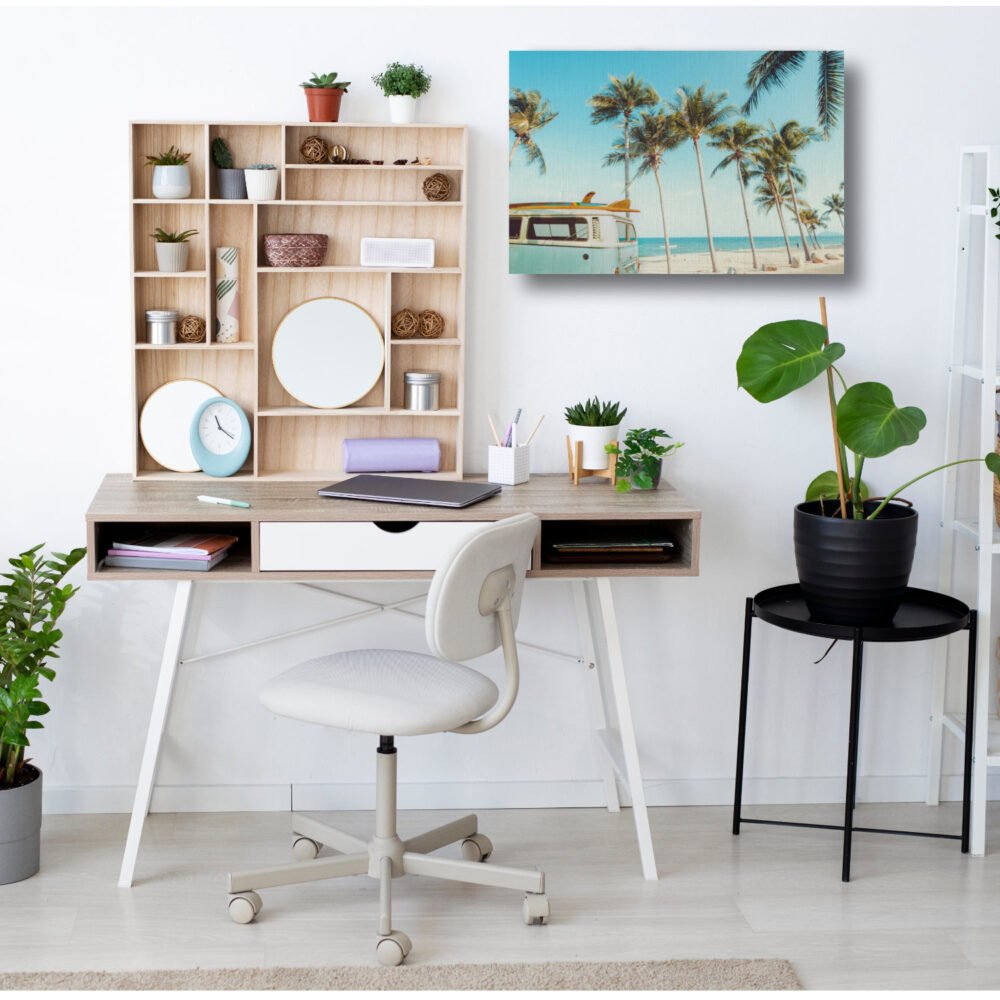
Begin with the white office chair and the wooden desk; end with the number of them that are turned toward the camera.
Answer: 1

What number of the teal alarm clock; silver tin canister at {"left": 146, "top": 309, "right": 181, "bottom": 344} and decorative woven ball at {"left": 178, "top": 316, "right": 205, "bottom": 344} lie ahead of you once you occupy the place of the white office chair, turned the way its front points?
3

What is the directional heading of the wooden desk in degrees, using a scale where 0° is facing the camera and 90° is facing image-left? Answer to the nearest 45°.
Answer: approximately 0°

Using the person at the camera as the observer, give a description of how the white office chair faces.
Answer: facing away from the viewer and to the left of the viewer

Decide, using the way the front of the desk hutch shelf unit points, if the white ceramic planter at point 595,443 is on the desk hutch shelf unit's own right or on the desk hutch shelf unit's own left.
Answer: on the desk hutch shelf unit's own left
